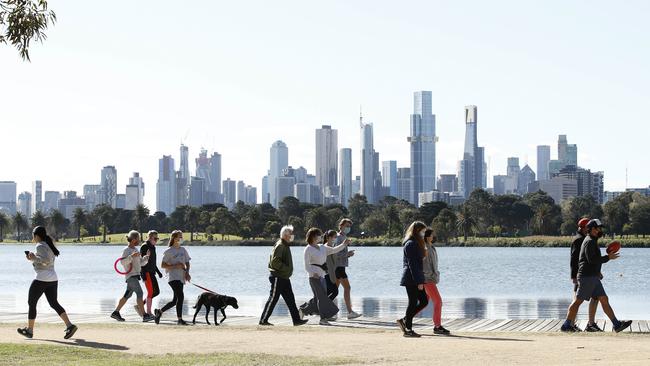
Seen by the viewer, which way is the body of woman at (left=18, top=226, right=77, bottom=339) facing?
to the viewer's left
